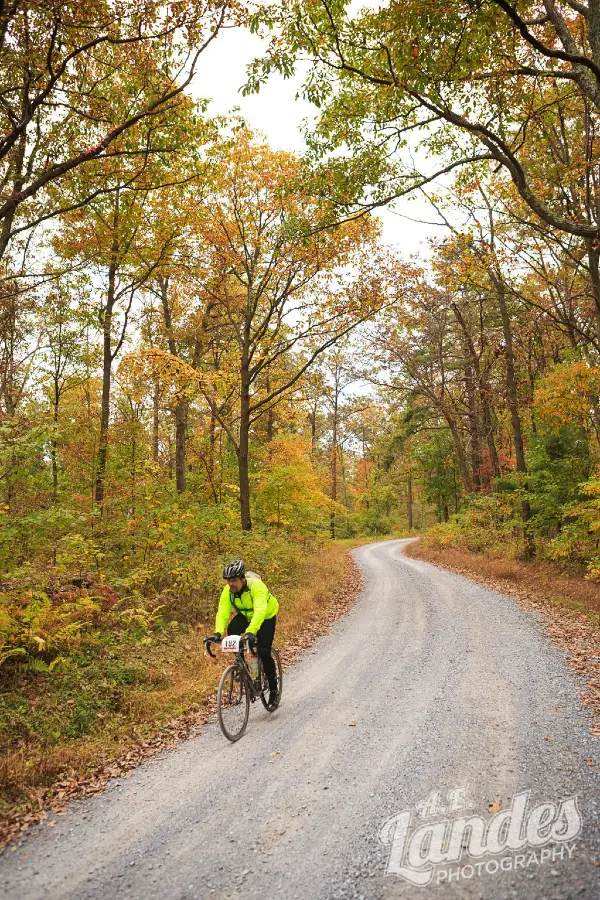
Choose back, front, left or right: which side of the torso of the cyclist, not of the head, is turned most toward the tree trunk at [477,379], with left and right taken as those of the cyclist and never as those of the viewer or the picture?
back

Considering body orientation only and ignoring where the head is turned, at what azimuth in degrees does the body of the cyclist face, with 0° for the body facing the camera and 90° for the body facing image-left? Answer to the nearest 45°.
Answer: approximately 45°

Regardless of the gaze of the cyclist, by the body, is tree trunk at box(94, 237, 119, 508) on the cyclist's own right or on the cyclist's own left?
on the cyclist's own right

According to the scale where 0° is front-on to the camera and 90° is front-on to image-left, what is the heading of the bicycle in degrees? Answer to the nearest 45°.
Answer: approximately 45°

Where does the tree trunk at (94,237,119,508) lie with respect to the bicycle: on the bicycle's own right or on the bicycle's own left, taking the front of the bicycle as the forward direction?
on the bicycle's own right

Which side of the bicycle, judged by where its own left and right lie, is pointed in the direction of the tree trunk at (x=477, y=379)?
back
